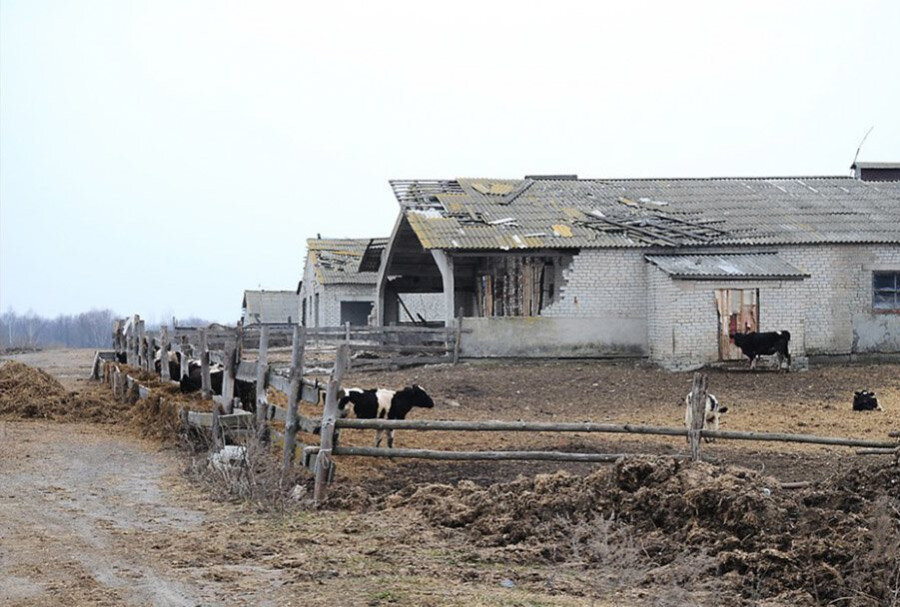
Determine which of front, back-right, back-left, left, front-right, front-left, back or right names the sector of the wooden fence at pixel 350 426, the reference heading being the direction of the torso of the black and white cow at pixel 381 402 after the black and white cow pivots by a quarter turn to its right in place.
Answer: front

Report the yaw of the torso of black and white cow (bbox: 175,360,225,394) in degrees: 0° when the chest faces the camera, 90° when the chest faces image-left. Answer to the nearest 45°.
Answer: approximately 90°

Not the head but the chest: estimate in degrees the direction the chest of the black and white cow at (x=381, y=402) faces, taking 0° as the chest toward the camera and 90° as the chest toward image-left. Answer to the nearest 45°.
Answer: approximately 270°

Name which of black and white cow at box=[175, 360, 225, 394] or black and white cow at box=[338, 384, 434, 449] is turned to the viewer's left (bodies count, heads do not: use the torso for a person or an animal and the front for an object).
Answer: the black and white cow at box=[175, 360, 225, 394]

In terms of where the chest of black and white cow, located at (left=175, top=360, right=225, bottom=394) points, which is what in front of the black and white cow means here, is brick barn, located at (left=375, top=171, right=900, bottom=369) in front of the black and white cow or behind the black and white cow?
behind

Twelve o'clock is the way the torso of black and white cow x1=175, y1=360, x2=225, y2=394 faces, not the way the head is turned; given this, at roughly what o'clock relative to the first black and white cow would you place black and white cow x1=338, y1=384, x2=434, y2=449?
The black and white cow x1=338, y1=384, x2=434, y2=449 is roughly at 8 o'clock from the black and white cow x1=175, y1=360, x2=225, y2=394.

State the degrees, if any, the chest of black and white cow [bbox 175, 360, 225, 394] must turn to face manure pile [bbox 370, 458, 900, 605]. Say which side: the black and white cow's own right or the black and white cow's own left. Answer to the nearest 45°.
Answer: approximately 90° to the black and white cow's own left

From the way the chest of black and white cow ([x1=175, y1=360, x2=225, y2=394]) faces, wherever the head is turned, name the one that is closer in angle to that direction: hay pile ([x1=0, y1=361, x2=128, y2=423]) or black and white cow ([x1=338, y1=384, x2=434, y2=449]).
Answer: the hay pile

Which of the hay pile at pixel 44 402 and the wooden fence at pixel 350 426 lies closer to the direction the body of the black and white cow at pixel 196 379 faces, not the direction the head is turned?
the hay pile

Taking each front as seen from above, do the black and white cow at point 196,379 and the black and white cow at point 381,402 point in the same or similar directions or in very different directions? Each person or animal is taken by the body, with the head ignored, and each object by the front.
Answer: very different directions

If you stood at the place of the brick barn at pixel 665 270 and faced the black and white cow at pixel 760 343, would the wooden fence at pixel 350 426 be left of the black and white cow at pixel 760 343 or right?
right
